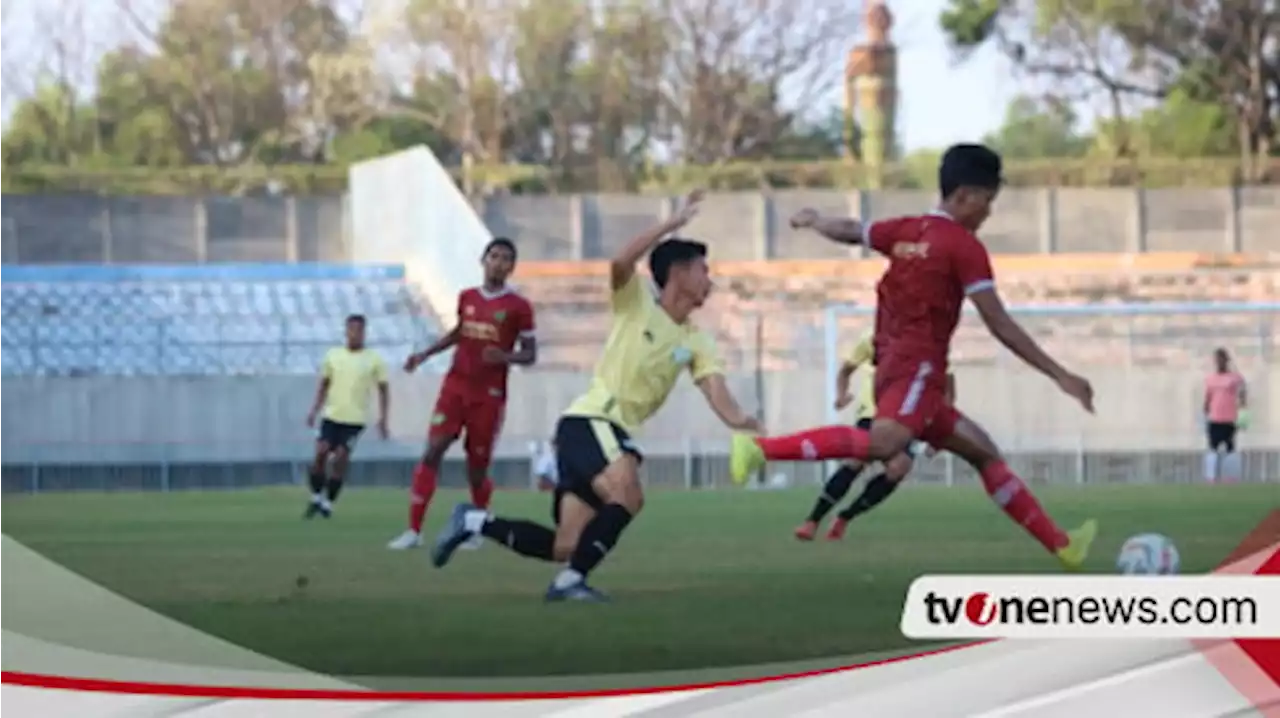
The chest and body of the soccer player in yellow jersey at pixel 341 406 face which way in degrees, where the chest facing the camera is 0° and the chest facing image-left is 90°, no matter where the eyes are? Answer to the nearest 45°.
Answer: approximately 0°

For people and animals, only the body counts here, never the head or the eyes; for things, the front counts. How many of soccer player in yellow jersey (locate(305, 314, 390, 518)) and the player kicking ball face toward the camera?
1

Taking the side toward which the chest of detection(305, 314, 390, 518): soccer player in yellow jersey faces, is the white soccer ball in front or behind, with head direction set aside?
in front
